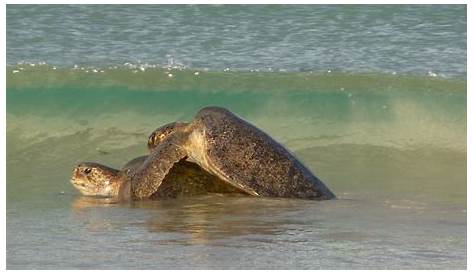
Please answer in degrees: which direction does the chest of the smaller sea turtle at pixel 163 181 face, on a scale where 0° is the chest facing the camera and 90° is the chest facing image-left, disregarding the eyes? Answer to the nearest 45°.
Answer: approximately 90°
